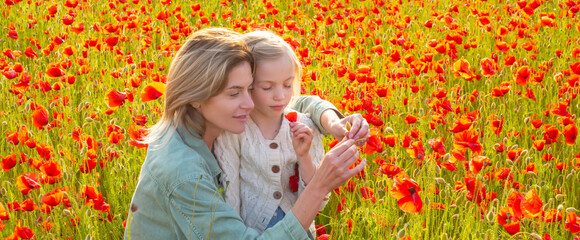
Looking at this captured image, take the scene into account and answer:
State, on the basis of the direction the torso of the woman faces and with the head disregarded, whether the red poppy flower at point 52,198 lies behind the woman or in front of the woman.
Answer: behind

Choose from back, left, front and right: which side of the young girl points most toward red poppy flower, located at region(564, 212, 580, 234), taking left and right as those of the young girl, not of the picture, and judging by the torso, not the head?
left

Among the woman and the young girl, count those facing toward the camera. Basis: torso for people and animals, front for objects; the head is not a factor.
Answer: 1

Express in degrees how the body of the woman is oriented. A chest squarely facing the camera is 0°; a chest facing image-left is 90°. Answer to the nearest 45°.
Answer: approximately 270°

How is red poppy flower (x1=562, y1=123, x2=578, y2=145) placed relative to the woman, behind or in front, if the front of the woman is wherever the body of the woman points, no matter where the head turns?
in front

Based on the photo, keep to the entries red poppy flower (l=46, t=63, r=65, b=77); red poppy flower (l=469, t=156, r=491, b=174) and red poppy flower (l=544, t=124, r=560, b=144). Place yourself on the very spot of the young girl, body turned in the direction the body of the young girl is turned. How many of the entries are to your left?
2

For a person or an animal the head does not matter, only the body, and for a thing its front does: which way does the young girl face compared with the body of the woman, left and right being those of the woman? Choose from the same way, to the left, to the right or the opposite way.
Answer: to the right

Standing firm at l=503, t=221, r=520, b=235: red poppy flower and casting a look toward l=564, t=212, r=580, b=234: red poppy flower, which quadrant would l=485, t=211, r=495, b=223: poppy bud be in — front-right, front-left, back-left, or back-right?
back-left
